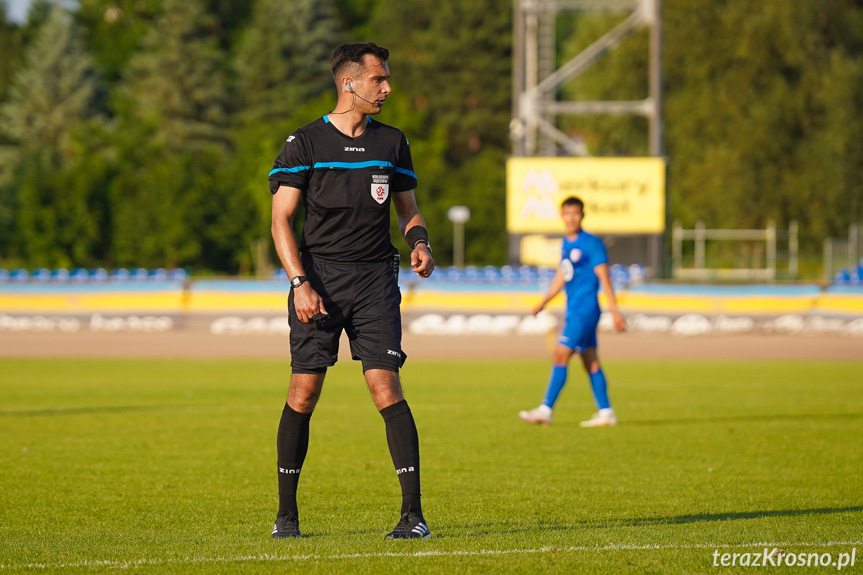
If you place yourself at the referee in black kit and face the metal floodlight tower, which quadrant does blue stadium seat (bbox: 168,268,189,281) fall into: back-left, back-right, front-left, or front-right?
front-left

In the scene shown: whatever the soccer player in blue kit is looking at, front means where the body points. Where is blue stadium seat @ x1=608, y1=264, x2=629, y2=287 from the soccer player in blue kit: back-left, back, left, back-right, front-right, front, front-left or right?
back-right

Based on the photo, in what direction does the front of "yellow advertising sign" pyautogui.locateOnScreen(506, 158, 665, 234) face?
toward the camera

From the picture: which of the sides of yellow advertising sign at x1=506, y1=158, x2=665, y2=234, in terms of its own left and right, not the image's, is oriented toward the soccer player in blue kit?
front

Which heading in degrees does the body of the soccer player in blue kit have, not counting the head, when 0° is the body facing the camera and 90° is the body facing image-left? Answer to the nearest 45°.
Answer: approximately 45°

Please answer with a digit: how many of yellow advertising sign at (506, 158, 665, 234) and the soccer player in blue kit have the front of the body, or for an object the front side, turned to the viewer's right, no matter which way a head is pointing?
0

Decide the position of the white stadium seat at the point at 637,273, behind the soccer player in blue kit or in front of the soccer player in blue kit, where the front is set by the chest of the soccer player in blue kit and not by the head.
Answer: behind

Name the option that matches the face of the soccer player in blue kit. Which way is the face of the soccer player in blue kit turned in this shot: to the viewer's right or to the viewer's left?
to the viewer's left

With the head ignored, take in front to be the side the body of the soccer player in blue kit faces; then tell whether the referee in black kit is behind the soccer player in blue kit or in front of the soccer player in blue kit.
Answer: in front

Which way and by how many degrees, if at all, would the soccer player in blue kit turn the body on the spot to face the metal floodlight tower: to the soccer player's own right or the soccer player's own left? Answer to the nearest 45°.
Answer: approximately 135° to the soccer player's own right

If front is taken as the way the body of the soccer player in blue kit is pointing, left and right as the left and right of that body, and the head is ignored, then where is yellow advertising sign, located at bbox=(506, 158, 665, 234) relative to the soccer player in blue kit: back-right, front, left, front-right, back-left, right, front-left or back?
back-right
